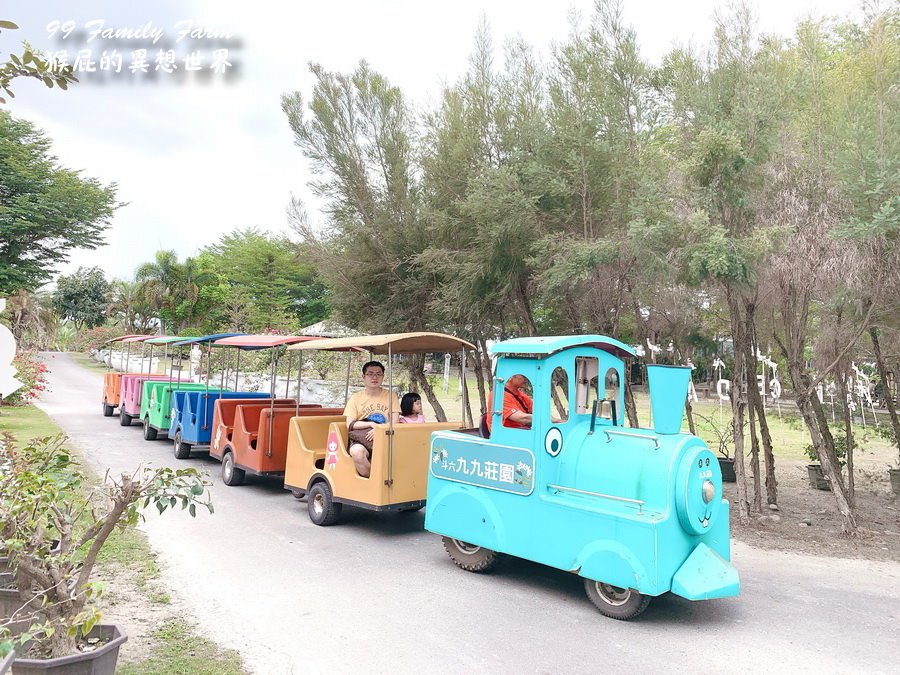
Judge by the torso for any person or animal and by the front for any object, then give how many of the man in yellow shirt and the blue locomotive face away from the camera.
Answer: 0

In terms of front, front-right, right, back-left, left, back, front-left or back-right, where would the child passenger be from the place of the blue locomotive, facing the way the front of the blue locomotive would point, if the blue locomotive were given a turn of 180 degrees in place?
front

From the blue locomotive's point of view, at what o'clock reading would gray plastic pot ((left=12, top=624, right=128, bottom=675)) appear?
The gray plastic pot is roughly at 3 o'clock from the blue locomotive.

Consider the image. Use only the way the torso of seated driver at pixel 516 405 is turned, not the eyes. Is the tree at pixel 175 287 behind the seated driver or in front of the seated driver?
behind

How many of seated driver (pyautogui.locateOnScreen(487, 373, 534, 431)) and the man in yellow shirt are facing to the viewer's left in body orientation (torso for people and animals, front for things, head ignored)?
0

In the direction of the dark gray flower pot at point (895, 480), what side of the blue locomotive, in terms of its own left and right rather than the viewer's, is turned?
left

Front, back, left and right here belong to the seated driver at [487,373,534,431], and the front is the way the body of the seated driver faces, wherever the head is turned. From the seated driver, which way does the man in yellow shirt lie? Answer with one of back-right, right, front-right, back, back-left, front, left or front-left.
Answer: back

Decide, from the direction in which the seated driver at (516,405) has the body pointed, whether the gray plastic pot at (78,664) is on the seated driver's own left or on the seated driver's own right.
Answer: on the seated driver's own right

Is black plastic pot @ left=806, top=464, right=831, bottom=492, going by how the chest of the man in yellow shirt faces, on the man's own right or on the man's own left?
on the man's own left

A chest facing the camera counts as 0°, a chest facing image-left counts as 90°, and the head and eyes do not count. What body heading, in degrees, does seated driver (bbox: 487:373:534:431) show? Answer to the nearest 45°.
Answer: approximately 315°

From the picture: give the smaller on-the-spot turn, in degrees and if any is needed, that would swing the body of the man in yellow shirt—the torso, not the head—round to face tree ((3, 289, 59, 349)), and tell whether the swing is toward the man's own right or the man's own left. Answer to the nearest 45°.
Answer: approximately 135° to the man's own right

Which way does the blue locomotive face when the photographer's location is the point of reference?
facing the viewer and to the right of the viewer

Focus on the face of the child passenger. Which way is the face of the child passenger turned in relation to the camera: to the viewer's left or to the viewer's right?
to the viewer's right
